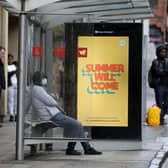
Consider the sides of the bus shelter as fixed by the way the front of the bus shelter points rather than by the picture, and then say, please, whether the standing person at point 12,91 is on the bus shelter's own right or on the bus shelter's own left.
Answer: on the bus shelter's own left

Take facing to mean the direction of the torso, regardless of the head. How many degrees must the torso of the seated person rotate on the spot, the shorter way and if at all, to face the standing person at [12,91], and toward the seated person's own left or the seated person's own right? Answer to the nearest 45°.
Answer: approximately 90° to the seated person's own left

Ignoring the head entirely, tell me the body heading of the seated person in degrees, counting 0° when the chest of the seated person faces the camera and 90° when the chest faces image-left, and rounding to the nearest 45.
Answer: approximately 270°

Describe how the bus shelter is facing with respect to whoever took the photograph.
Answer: facing to the right of the viewer

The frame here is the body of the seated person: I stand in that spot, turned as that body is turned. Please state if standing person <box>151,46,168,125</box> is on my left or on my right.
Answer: on my left
